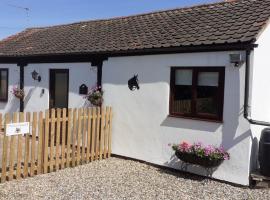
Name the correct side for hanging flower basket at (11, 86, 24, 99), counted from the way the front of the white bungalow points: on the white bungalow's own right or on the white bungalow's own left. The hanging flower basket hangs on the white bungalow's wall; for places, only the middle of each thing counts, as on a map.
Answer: on the white bungalow's own right

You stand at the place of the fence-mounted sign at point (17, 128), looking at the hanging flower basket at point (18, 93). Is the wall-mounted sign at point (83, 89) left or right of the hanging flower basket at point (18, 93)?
right

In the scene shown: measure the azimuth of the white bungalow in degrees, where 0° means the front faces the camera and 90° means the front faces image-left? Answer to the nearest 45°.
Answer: approximately 45°

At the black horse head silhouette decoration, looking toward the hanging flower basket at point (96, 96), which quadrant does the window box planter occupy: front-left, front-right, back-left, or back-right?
back-left
